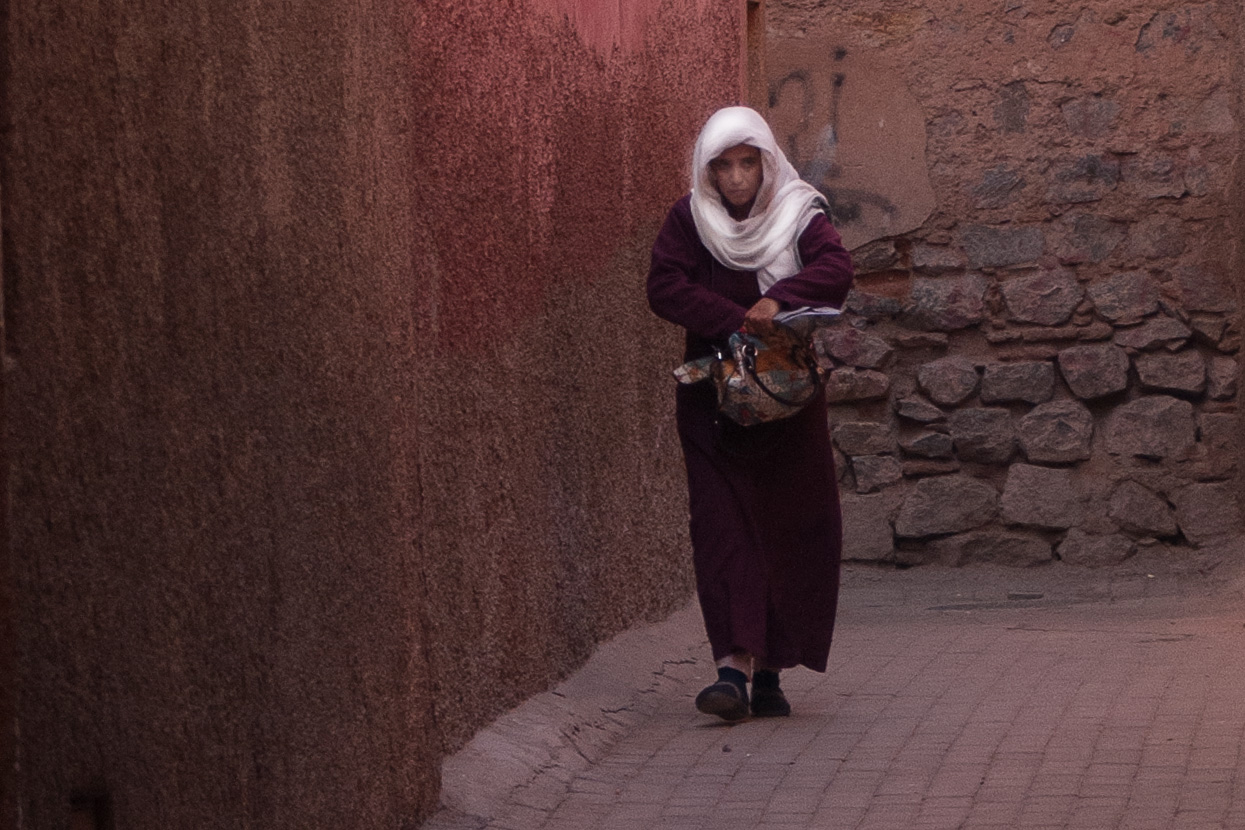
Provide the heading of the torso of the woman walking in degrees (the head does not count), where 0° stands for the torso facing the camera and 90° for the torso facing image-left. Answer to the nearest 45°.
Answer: approximately 0°
